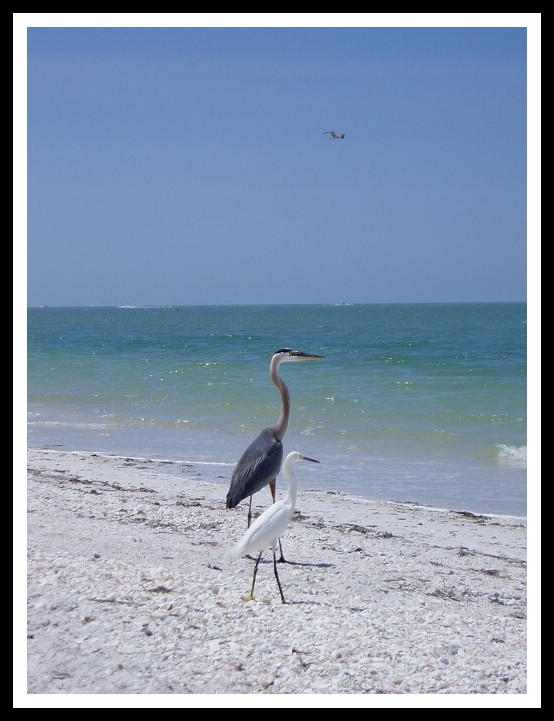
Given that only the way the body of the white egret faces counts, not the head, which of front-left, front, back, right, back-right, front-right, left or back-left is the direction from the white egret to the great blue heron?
left

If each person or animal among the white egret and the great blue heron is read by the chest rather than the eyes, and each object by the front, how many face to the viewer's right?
2

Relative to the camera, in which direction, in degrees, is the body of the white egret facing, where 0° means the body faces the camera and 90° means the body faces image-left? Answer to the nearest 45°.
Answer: approximately 270°

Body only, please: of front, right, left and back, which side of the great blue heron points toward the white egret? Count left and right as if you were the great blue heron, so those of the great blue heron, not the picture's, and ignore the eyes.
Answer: right

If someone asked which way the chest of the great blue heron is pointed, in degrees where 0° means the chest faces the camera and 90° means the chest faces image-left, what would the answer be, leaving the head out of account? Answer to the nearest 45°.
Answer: approximately 270°

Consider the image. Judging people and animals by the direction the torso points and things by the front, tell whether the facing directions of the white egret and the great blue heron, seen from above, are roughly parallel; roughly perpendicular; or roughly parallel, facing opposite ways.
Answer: roughly parallel
